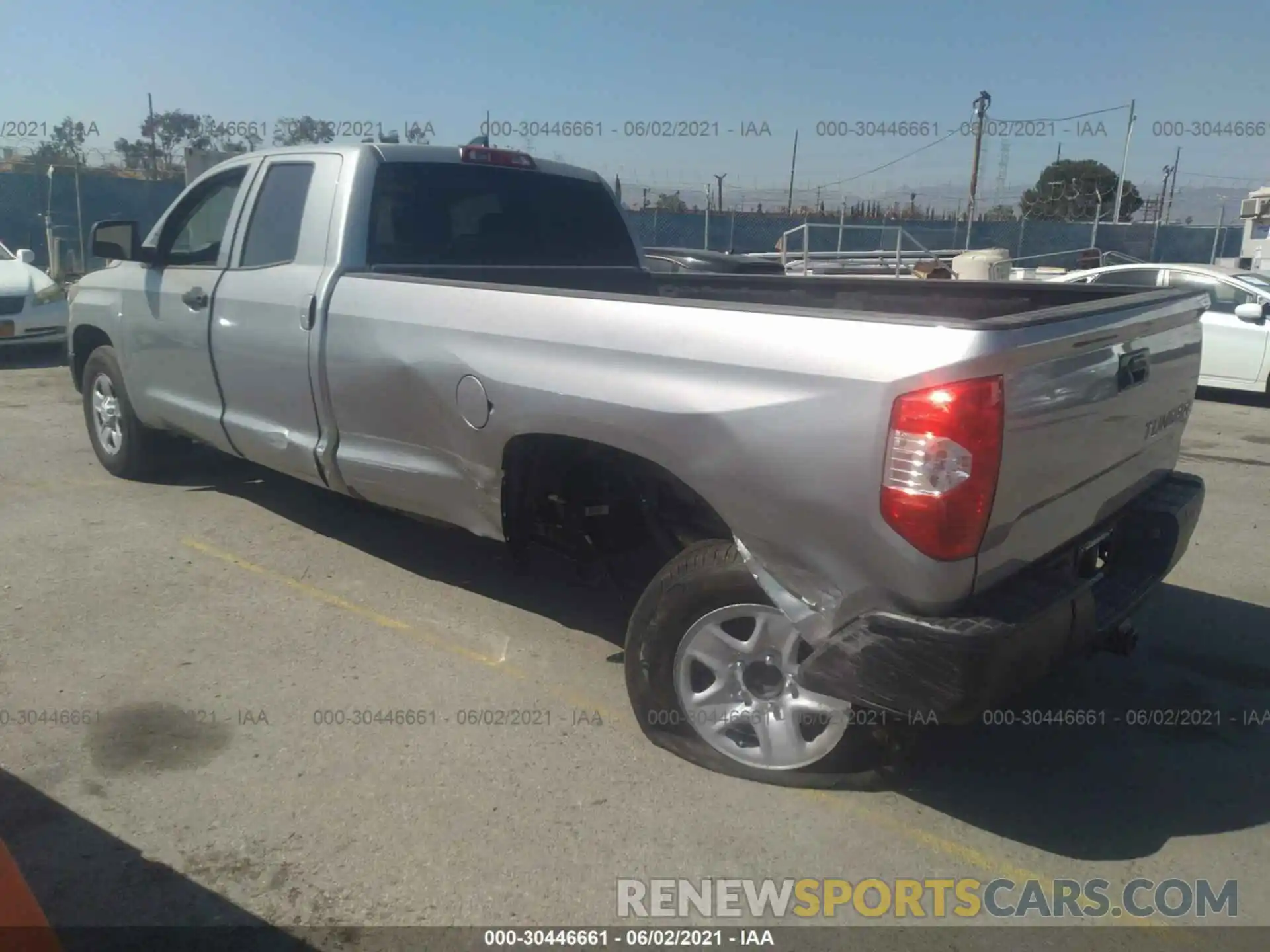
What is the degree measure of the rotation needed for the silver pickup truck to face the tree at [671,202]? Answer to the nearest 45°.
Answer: approximately 45° to its right

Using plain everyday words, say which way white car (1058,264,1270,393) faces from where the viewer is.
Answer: facing the viewer and to the right of the viewer

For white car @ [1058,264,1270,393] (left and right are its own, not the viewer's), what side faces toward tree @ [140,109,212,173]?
back

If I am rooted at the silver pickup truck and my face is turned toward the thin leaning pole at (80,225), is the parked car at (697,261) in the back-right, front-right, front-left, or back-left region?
front-right

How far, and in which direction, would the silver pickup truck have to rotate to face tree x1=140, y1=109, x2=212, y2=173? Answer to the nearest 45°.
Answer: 0° — it already faces it

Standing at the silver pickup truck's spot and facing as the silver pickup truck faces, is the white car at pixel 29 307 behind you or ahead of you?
ahead

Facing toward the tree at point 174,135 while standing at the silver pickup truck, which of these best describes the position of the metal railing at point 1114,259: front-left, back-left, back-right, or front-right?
front-right

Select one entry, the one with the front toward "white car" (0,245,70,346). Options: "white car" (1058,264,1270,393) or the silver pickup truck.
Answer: the silver pickup truck

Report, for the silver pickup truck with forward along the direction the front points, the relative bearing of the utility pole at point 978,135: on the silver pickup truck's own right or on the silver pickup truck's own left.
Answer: on the silver pickup truck's own right

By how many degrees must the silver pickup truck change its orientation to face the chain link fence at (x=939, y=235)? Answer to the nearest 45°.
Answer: approximately 45° to its right

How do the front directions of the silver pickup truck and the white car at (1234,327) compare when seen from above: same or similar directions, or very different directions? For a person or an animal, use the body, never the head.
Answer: very different directions

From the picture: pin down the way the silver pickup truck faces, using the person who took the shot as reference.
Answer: facing away from the viewer and to the left of the viewer

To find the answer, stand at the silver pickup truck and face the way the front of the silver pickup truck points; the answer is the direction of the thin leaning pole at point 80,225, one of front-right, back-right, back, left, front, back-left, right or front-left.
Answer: front

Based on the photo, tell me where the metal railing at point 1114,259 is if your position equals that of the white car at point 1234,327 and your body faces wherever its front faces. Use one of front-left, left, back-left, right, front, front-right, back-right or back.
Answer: back-left

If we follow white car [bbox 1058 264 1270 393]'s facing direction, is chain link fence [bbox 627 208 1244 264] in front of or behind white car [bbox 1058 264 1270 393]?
behind
